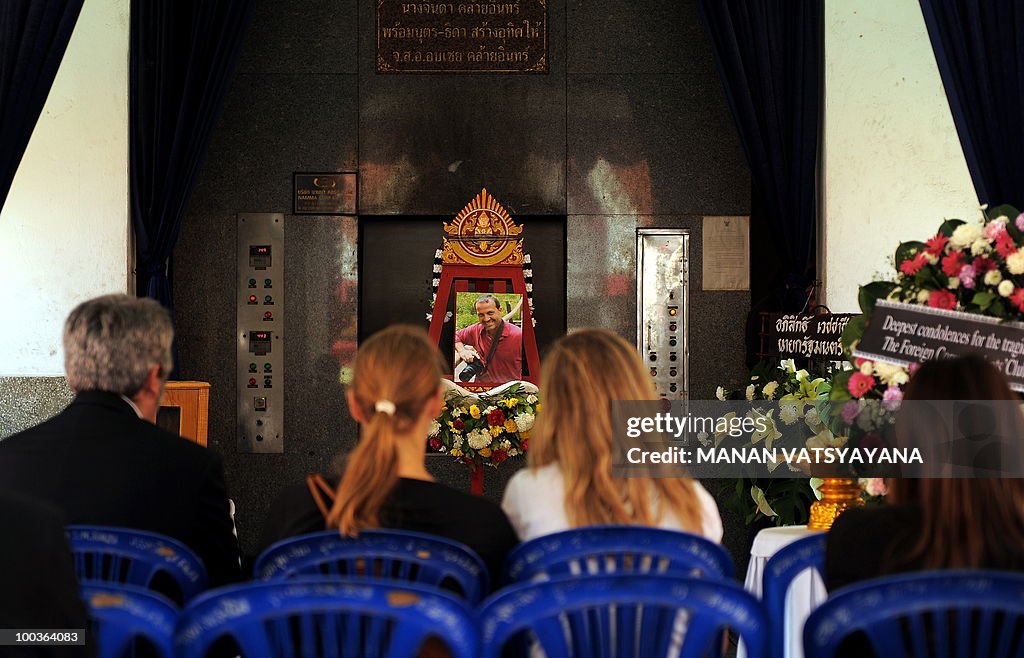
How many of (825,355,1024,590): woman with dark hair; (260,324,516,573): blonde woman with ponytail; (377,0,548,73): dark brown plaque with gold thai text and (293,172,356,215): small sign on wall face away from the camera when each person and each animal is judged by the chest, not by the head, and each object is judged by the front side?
2

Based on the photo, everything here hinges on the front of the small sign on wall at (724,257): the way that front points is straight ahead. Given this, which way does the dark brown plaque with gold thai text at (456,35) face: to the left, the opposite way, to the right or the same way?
the same way

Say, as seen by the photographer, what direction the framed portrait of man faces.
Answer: facing the viewer

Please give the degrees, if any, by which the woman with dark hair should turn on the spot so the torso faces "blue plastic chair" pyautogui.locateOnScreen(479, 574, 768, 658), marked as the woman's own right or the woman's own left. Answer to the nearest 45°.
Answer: approximately 135° to the woman's own left

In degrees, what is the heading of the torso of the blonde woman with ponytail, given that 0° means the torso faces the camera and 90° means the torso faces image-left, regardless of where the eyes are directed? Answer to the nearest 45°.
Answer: approximately 180°

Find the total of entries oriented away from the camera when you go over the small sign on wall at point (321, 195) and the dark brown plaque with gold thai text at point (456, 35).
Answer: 0

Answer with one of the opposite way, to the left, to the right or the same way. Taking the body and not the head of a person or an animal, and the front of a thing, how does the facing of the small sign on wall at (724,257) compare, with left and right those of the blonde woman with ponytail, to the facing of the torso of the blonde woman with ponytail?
the opposite way

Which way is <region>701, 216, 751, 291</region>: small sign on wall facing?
toward the camera

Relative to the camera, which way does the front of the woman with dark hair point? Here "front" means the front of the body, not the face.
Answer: away from the camera

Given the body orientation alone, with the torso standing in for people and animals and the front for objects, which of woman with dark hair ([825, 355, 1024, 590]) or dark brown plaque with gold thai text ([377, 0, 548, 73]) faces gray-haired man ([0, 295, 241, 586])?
the dark brown plaque with gold thai text

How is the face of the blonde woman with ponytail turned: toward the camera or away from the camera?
away from the camera

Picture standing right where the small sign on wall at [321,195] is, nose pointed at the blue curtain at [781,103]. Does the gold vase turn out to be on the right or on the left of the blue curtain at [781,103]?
right

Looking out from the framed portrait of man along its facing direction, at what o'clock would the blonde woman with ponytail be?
The blonde woman with ponytail is roughly at 12 o'clock from the framed portrait of man.

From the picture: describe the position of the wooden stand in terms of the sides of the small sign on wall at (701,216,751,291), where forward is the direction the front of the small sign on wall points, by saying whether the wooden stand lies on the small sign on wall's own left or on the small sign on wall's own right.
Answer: on the small sign on wall's own right

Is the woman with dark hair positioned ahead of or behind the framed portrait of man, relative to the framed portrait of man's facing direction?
ahead

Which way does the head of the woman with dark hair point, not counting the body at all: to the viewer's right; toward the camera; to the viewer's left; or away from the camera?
away from the camera
